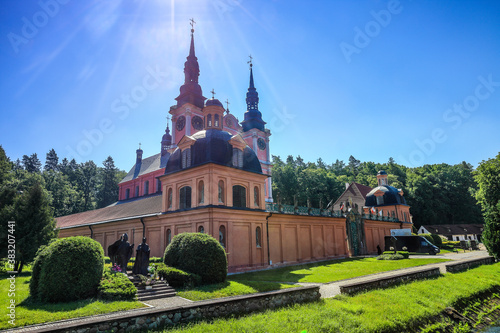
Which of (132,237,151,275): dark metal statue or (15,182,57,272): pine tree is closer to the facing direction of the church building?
the dark metal statue

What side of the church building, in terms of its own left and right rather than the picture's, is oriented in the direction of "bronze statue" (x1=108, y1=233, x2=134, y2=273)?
right

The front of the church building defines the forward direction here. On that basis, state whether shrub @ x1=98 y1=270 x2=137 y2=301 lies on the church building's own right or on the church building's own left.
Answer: on the church building's own right

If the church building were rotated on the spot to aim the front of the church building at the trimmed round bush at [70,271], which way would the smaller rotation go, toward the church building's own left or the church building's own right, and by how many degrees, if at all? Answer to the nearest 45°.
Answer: approximately 90° to the church building's own right

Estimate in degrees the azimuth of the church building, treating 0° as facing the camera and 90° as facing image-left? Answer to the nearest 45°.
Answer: approximately 315°

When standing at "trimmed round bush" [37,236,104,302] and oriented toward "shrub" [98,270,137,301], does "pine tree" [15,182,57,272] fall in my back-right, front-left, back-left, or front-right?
back-left

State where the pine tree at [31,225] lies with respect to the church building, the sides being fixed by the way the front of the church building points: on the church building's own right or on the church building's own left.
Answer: on the church building's own right
